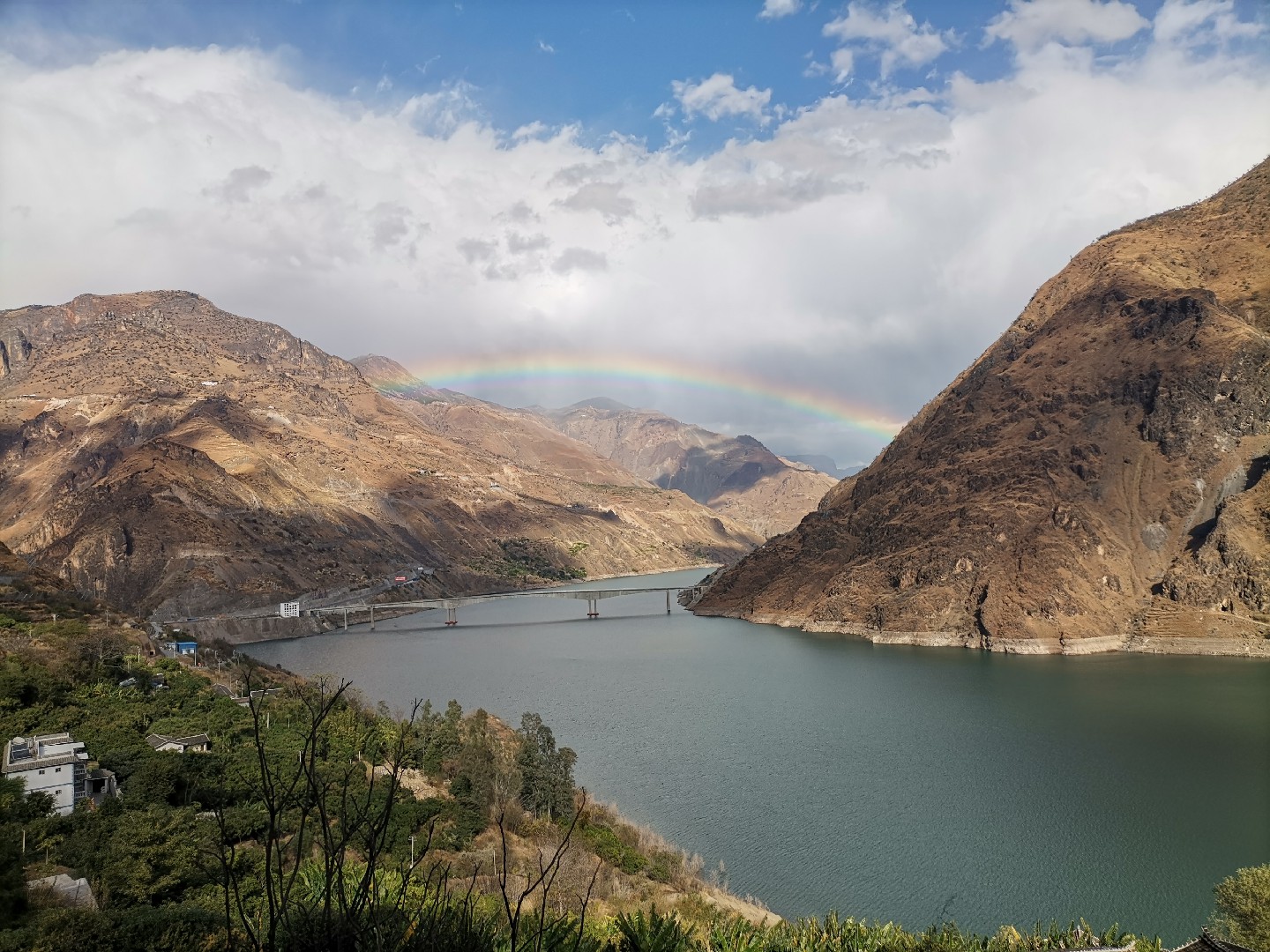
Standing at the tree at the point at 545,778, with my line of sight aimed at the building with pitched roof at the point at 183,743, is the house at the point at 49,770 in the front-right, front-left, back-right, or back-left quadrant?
front-left

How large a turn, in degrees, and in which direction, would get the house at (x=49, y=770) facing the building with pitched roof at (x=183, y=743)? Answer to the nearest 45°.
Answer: approximately 45° to its left

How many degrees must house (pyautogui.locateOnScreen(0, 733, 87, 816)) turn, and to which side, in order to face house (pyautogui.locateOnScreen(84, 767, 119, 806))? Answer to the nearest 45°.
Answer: approximately 45° to its left

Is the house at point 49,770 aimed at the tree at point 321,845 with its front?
no
